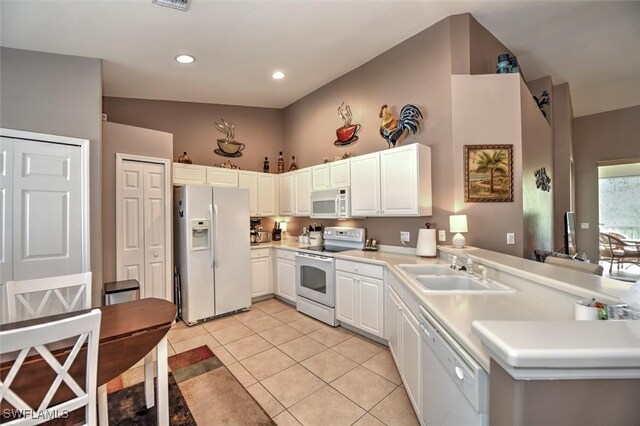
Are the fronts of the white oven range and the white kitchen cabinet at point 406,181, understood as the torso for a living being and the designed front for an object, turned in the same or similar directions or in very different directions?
same or similar directions

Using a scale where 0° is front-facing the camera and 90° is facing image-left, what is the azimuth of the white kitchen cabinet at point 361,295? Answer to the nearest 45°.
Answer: approximately 45°

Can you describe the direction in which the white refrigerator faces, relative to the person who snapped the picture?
facing the viewer and to the right of the viewer

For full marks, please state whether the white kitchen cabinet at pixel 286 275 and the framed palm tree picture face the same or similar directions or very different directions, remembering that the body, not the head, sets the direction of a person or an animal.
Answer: same or similar directions

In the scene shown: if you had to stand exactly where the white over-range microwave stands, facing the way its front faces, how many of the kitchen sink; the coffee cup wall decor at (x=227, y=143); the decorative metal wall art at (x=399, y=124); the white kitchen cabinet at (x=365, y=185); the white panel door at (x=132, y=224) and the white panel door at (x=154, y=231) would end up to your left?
3

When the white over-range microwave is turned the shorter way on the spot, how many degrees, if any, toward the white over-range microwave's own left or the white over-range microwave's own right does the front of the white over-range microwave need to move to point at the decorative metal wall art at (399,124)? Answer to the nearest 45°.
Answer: approximately 90° to the white over-range microwave's own left

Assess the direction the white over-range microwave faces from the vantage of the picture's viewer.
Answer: facing the viewer and to the left of the viewer

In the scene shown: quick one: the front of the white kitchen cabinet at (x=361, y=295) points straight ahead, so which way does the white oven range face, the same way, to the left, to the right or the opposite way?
the same way

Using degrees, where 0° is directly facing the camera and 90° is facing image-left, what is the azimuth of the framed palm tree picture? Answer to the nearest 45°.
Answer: approximately 0°

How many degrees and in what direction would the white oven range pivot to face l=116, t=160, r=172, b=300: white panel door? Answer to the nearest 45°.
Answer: approximately 45° to its right

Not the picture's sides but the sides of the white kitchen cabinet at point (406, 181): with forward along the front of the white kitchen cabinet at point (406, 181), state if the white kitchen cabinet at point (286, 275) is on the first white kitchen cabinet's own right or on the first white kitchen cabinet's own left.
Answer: on the first white kitchen cabinet's own right

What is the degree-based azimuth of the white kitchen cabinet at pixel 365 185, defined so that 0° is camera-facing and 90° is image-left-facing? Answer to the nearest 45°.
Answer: approximately 45°
